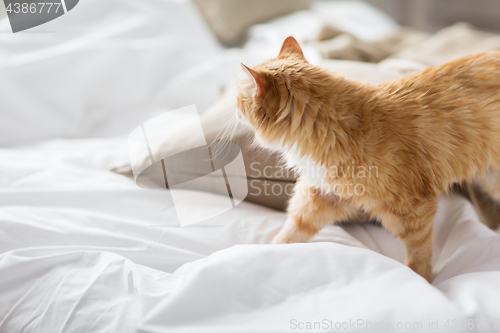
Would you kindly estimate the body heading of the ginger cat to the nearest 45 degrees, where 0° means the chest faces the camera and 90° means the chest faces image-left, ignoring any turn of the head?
approximately 90°
